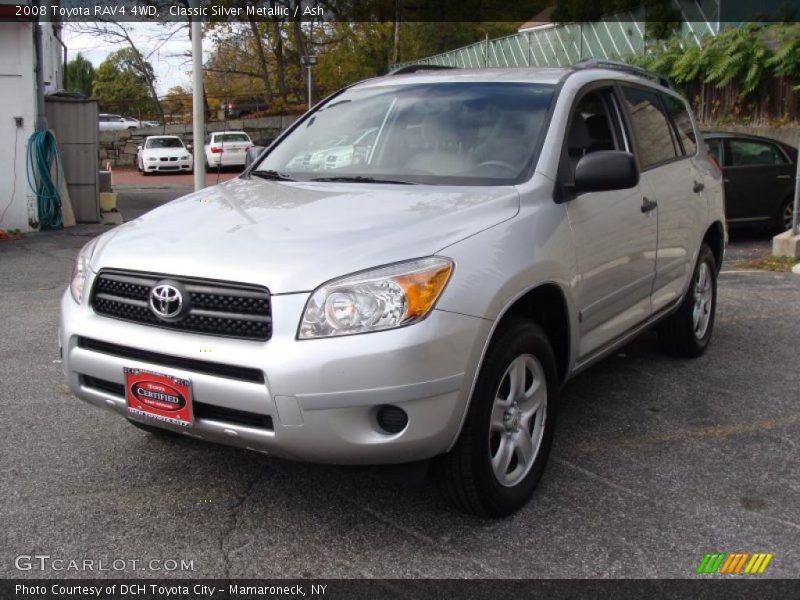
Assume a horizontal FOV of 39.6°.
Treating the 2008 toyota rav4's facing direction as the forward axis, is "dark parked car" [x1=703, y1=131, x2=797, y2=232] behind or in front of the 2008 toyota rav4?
behind

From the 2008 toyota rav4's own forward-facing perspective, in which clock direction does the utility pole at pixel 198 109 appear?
The utility pole is roughly at 4 o'clock from the 2008 toyota rav4.

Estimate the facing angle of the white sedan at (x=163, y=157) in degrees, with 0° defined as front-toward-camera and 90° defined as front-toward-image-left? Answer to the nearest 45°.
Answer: approximately 0°
